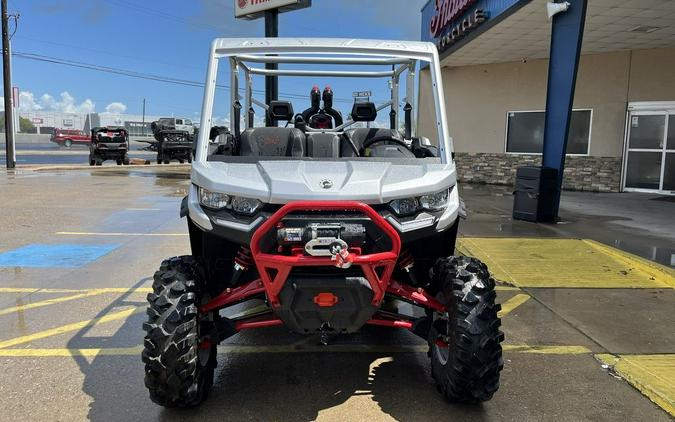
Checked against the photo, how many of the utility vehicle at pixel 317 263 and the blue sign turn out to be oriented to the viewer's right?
0

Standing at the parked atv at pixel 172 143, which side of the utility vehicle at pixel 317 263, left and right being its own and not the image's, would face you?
back

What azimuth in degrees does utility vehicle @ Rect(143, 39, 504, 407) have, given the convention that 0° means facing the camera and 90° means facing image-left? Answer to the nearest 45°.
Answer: approximately 0°

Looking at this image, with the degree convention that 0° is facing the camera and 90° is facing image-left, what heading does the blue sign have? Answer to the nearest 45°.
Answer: approximately 45°

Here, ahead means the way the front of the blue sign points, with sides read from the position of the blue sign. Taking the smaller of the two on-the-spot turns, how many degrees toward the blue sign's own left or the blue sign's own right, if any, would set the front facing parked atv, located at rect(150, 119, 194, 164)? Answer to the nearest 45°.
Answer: approximately 90° to the blue sign's own right

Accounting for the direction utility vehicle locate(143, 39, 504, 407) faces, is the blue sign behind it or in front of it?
behind

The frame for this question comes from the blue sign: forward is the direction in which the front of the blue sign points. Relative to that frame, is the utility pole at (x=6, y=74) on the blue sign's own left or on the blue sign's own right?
on the blue sign's own right

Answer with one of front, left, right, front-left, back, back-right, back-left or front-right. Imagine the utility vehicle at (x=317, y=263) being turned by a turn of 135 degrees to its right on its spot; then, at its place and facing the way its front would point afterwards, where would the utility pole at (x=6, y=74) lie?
front
